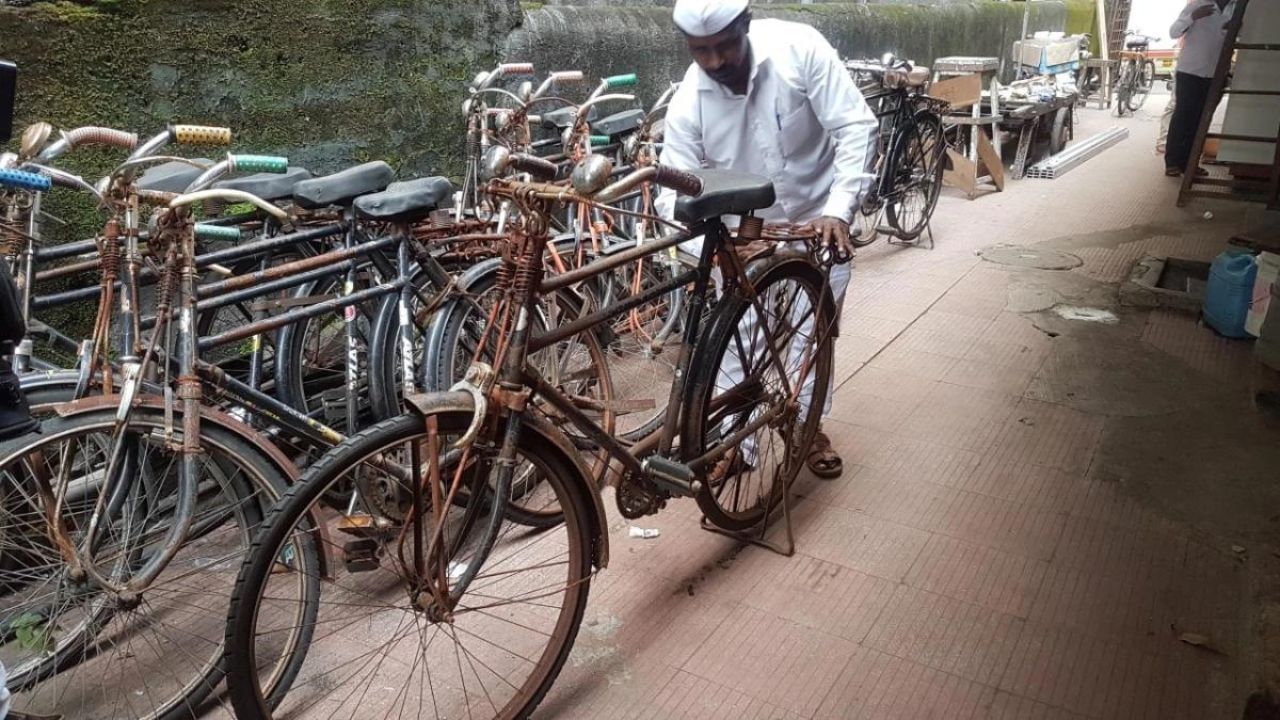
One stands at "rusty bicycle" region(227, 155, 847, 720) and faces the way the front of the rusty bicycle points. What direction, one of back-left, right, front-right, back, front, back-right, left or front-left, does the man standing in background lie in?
back

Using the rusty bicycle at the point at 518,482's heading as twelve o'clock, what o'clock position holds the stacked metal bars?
The stacked metal bars is roughly at 6 o'clock from the rusty bicycle.

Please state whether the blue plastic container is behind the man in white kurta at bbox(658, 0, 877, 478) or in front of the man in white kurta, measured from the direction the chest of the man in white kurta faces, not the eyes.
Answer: behind

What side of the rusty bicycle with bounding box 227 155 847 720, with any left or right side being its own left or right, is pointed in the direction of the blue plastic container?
back

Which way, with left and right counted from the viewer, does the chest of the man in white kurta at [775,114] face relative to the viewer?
facing the viewer and to the left of the viewer

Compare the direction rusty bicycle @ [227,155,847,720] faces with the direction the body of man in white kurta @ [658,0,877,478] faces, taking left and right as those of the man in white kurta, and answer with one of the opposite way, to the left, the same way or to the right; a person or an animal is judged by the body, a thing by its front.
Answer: the same way

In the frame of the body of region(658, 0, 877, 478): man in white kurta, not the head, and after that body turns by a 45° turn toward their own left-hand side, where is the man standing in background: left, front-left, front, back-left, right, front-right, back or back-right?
back-left

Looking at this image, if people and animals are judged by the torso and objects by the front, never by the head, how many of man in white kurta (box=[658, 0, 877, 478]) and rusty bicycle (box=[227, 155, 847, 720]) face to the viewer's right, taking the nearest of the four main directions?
0

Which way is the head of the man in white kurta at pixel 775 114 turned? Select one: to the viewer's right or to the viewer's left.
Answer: to the viewer's left
